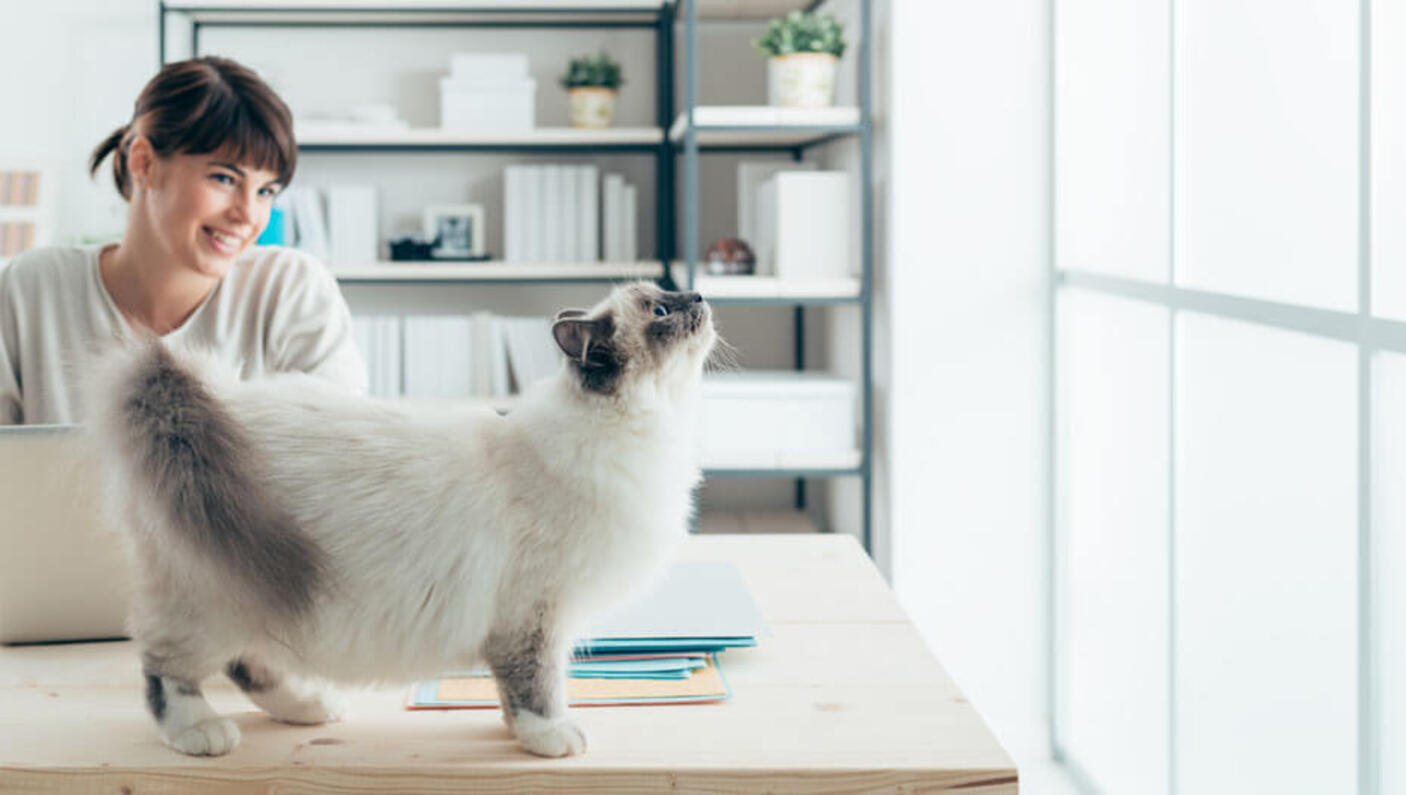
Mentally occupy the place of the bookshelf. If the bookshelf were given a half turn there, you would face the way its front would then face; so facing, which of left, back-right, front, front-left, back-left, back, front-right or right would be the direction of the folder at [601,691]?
back

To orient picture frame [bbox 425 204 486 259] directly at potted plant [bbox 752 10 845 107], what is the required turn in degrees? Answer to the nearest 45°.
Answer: approximately 45° to its left

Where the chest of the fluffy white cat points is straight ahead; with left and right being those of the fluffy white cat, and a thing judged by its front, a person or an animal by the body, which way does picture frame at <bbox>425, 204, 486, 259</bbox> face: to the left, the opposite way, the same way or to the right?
to the right

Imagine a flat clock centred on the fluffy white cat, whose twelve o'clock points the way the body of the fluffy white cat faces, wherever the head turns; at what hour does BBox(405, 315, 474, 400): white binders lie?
The white binders is roughly at 9 o'clock from the fluffy white cat.

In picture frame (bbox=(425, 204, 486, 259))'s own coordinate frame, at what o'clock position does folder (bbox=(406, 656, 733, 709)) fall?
The folder is roughly at 12 o'clock from the picture frame.

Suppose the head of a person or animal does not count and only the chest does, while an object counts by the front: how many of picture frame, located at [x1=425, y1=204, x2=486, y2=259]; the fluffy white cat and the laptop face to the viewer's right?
1

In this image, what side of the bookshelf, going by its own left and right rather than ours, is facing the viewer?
front

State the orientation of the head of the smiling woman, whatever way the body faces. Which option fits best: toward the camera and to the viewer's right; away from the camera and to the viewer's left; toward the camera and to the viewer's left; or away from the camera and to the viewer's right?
toward the camera and to the viewer's right

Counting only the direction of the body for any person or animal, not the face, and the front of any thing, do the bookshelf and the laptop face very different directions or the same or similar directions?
very different directions

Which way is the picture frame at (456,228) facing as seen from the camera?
toward the camera

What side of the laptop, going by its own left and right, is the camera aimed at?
back

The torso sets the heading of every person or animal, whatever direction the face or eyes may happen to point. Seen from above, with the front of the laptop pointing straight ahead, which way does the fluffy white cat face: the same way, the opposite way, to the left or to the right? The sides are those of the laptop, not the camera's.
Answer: to the right

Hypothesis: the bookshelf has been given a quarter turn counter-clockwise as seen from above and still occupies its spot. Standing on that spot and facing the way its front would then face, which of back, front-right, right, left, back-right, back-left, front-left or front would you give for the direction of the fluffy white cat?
right

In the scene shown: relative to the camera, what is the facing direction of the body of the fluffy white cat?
to the viewer's right

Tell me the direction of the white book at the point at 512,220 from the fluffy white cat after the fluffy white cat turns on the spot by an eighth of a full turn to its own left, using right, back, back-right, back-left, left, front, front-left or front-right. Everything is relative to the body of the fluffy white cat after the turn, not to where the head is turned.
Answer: front-left

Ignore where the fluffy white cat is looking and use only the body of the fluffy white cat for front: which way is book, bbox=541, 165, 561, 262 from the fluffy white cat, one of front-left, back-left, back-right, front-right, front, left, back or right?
left

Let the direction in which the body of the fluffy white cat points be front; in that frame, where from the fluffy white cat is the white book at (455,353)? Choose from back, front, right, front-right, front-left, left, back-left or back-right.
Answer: left
